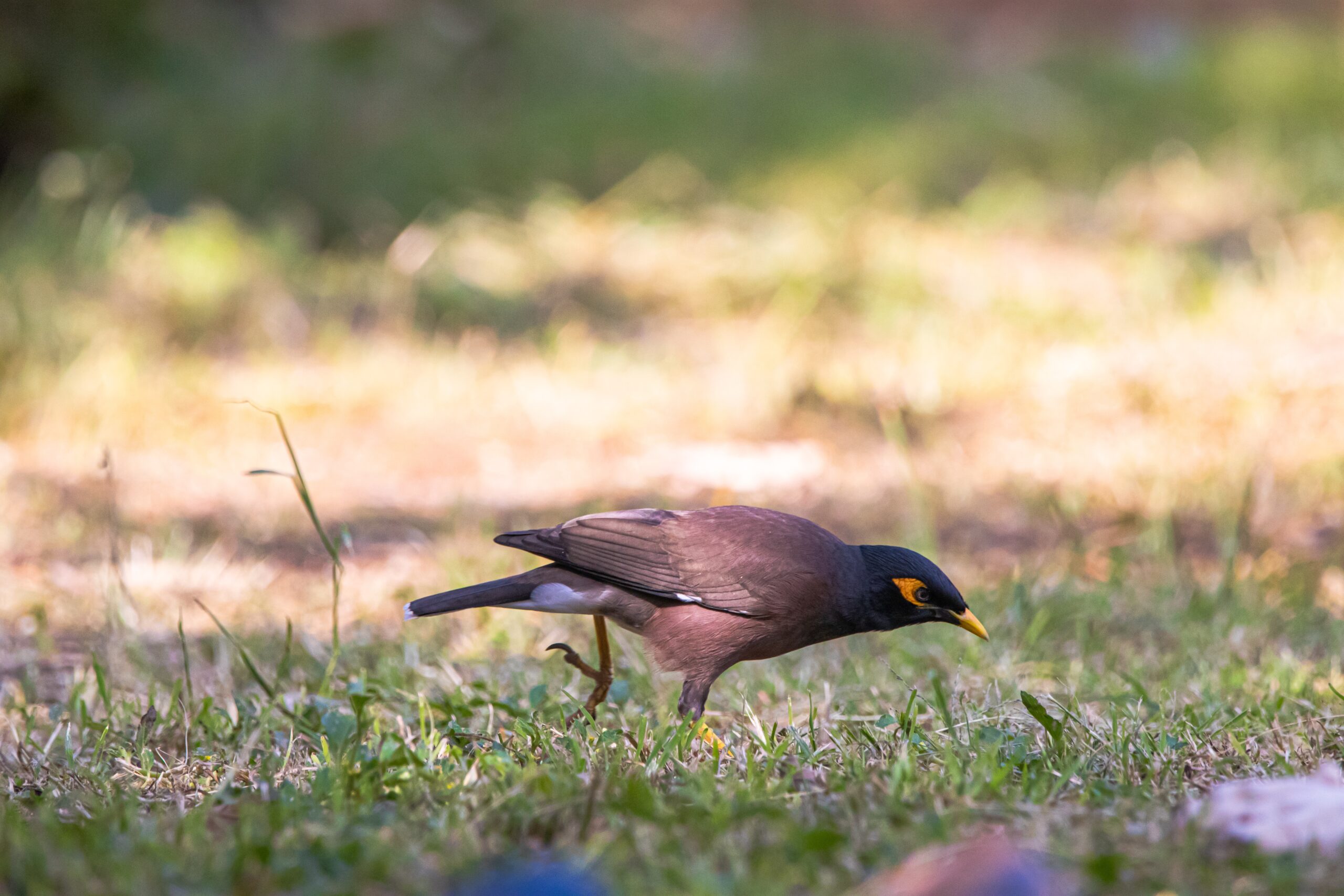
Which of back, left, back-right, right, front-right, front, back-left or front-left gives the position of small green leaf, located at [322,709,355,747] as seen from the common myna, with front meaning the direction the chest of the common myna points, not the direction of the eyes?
back-right

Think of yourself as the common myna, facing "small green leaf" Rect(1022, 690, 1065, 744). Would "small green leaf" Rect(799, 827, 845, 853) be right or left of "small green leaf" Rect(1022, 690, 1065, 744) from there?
right

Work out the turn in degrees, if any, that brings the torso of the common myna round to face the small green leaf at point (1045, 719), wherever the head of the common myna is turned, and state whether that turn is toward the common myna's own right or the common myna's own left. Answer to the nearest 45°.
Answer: approximately 45° to the common myna's own right

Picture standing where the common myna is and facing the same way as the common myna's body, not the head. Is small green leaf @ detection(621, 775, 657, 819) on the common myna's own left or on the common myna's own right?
on the common myna's own right

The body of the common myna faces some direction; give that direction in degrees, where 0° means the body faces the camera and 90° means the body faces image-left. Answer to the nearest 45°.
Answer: approximately 270°

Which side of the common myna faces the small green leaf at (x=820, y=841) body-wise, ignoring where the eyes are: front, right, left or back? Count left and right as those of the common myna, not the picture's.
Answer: right
